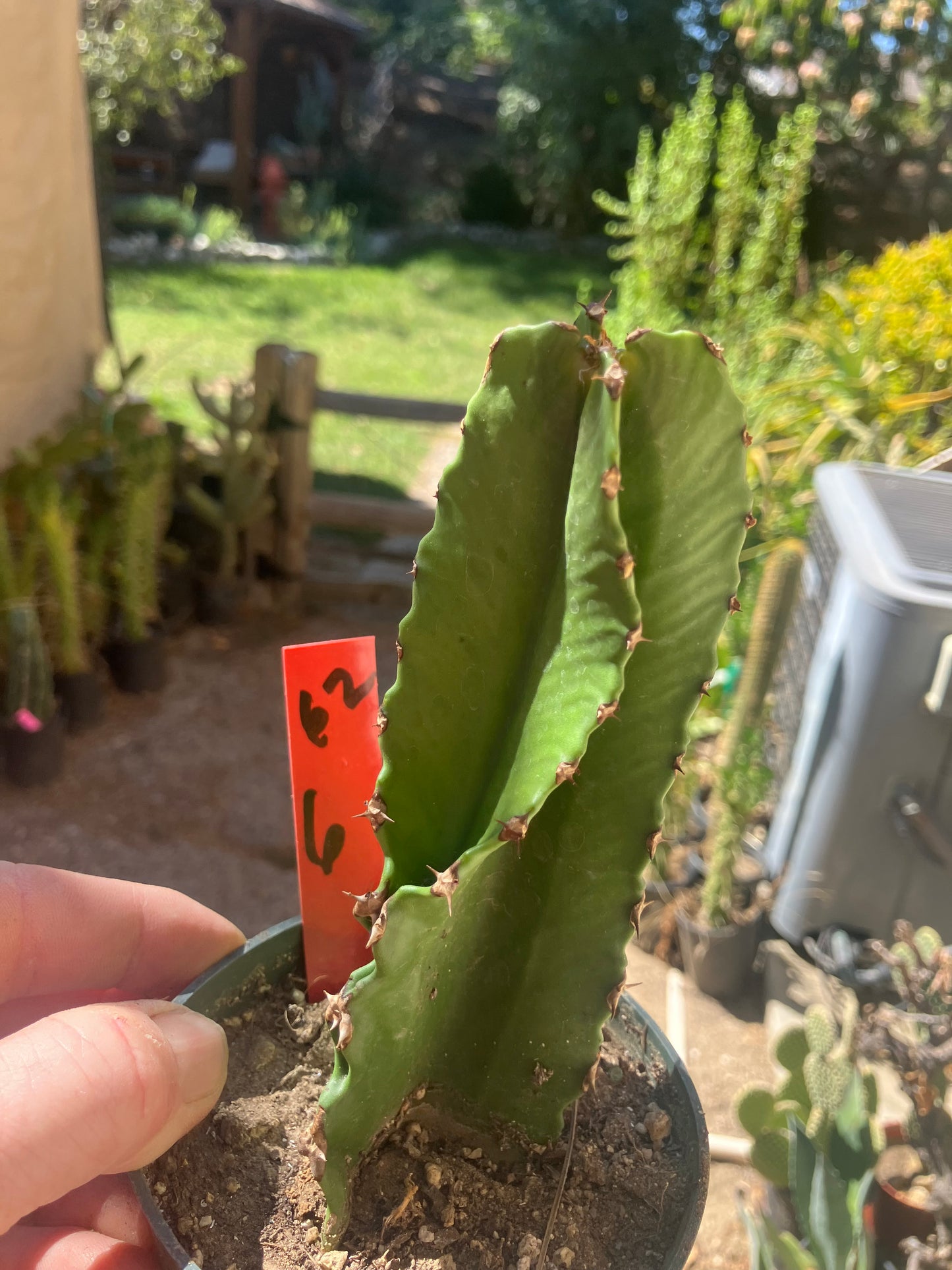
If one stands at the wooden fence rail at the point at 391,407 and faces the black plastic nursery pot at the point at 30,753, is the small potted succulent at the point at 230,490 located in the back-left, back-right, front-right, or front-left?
front-right

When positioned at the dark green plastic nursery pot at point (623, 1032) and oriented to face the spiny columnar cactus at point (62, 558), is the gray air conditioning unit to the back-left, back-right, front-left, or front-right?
front-right

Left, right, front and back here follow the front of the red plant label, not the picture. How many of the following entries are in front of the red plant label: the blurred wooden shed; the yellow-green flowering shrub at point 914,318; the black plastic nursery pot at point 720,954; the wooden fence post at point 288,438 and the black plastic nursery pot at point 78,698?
0

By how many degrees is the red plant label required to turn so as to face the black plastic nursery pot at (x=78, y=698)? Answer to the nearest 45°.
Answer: approximately 180°

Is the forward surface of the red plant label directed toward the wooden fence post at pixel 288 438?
no

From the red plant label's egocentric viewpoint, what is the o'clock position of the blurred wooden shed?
The blurred wooden shed is roughly at 6 o'clock from the red plant label.

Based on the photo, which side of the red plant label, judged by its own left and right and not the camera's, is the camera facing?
front

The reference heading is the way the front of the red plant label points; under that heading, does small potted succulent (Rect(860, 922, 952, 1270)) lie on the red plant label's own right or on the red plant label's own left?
on the red plant label's own left

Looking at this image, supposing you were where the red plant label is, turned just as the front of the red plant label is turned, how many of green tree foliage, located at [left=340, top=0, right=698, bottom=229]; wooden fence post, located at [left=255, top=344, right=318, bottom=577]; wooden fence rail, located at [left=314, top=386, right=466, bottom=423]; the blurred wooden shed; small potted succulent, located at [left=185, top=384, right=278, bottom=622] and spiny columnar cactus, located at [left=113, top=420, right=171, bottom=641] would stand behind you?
6

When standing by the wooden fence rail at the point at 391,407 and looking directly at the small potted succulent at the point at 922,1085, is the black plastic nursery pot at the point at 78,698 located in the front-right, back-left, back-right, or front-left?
front-right

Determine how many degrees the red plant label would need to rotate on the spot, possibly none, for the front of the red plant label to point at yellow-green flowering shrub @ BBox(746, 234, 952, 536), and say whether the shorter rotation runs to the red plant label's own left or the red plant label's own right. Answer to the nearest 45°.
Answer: approximately 135° to the red plant label's own left

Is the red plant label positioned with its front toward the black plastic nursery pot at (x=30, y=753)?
no

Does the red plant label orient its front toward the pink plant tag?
no

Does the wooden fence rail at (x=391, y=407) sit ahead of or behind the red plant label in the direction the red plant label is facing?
behind

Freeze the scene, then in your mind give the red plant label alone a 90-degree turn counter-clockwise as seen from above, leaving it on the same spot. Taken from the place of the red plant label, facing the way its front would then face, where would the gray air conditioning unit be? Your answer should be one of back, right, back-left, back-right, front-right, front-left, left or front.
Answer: front-left
